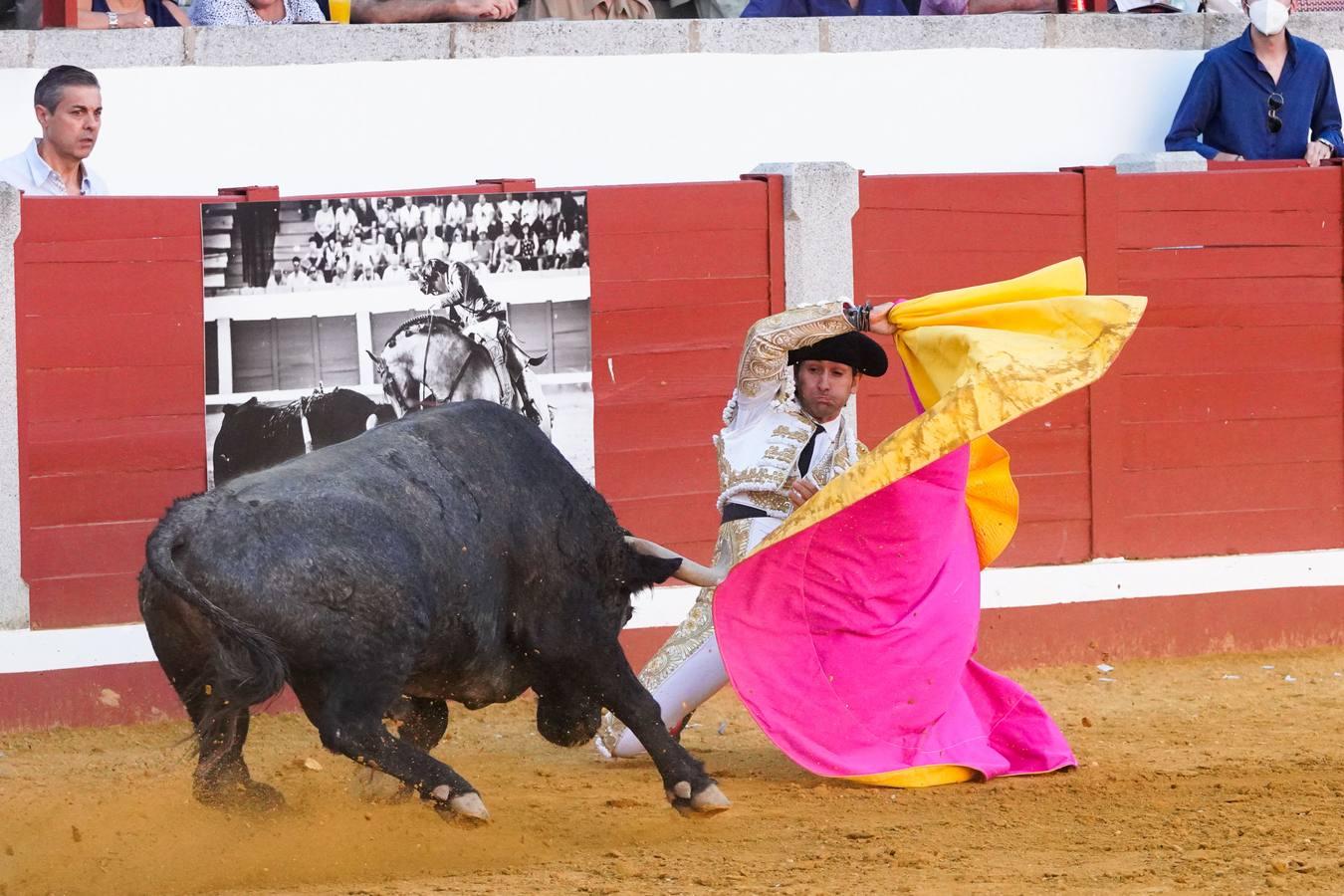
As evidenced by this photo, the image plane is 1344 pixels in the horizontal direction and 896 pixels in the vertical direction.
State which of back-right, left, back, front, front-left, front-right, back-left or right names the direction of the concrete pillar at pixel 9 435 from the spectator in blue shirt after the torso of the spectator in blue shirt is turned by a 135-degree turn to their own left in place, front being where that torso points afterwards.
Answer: back

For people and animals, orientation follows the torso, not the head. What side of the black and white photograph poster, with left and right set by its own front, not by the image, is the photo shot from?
front

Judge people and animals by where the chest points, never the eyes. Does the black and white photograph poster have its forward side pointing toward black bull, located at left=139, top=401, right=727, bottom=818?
yes

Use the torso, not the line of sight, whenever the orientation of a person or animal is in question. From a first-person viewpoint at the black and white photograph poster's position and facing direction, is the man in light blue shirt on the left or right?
on its right

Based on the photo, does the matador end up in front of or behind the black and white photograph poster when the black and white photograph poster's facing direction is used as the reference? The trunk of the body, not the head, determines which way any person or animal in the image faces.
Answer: in front

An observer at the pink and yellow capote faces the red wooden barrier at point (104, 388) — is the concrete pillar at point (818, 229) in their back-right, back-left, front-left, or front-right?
front-right

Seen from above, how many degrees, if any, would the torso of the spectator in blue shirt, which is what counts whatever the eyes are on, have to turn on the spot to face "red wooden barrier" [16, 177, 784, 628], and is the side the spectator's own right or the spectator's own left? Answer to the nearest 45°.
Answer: approximately 45° to the spectator's own right

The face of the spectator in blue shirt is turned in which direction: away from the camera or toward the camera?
toward the camera

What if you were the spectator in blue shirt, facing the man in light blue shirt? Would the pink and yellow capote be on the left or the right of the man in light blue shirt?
left

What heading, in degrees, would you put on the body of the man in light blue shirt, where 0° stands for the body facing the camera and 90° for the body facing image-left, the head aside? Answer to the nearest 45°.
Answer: approximately 315°

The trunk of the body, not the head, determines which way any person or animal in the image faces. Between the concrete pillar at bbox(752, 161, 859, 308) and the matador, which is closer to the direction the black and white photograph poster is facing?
the matador

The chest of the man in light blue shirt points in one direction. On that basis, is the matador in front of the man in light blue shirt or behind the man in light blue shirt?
in front

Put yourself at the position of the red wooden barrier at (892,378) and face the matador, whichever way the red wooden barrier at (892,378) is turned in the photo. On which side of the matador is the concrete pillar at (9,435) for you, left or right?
right

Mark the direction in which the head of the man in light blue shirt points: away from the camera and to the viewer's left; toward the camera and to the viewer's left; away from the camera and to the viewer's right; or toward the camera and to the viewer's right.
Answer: toward the camera and to the viewer's right
